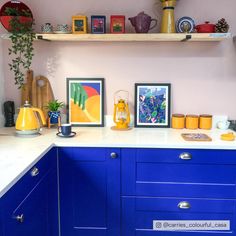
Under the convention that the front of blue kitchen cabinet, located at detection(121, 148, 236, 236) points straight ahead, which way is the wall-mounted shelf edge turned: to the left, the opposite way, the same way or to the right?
the same way

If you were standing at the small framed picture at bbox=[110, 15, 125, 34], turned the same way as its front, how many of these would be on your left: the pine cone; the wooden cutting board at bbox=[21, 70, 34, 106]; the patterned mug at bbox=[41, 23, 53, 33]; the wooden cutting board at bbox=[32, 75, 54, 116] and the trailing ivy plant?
1

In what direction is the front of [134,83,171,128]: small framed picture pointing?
toward the camera

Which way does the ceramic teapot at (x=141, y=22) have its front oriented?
to the viewer's left

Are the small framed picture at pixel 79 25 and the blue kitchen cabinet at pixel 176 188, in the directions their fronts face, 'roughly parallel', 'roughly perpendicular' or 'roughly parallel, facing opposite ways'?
roughly parallel

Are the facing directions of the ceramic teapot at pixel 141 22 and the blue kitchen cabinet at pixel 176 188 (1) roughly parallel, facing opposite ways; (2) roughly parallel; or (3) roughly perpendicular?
roughly perpendicular

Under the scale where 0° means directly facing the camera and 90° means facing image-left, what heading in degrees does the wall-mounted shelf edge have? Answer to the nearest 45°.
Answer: approximately 0°

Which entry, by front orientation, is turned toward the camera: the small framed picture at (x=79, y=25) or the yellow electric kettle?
the small framed picture

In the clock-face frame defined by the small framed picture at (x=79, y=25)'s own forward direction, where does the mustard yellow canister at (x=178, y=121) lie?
The mustard yellow canister is roughly at 9 o'clock from the small framed picture.

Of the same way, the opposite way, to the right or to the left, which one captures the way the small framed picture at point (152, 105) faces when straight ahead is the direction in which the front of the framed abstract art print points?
the same way

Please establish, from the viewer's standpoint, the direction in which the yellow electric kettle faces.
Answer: facing to the left of the viewer

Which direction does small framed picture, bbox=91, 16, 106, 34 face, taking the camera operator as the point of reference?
facing the viewer

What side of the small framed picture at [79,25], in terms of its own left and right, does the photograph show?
front

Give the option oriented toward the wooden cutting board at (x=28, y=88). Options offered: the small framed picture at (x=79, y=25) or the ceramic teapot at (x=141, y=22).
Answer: the ceramic teapot

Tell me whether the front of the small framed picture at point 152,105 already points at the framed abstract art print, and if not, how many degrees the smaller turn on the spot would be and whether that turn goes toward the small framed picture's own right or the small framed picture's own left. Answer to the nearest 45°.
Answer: approximately 90° to the small framed picture's own right

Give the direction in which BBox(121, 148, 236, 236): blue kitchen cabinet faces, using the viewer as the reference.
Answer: facing the viewer
